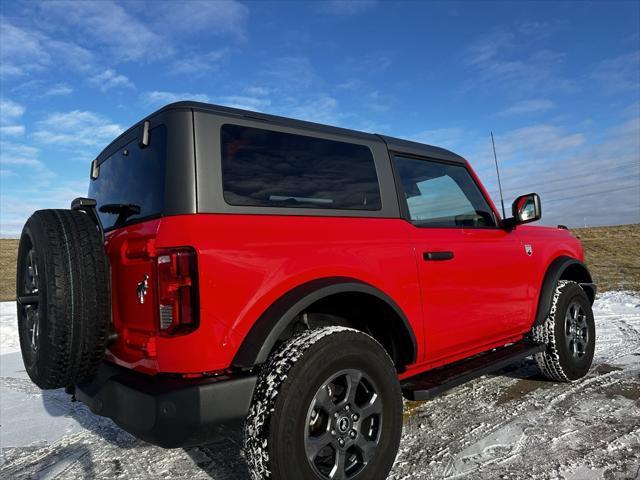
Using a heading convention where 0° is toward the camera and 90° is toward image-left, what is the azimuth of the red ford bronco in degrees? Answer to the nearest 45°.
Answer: approximately 225°
